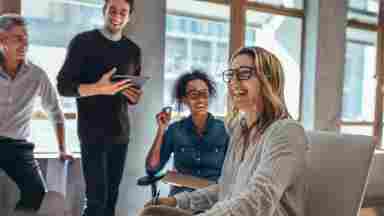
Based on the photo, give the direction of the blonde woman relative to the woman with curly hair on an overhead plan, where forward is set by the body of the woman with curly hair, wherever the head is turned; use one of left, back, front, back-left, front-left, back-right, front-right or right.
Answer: front

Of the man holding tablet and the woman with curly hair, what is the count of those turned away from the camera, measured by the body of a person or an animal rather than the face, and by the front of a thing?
0

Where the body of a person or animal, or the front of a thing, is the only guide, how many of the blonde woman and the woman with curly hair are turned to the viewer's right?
0

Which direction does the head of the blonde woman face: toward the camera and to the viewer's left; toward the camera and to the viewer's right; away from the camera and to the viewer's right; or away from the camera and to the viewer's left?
toward the camera and to the viewer's left

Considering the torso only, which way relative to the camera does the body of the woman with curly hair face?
toward the camera

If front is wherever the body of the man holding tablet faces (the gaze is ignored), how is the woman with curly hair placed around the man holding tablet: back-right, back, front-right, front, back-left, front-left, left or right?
front-left

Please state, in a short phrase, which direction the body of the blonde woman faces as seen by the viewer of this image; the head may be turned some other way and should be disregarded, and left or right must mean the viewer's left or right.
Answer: facing the viewer and to the left of the viewer

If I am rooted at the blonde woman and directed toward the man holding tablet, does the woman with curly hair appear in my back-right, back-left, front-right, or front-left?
front-right

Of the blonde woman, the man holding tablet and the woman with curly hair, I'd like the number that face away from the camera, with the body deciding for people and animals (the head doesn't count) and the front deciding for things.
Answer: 0

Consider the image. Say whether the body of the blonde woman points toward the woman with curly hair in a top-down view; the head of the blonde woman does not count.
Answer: no

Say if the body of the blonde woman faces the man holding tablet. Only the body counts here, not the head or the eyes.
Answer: no

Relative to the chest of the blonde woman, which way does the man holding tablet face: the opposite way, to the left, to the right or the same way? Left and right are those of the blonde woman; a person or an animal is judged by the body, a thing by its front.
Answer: to the left

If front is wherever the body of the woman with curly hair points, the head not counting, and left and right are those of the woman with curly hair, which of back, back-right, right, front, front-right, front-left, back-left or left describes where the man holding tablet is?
right
